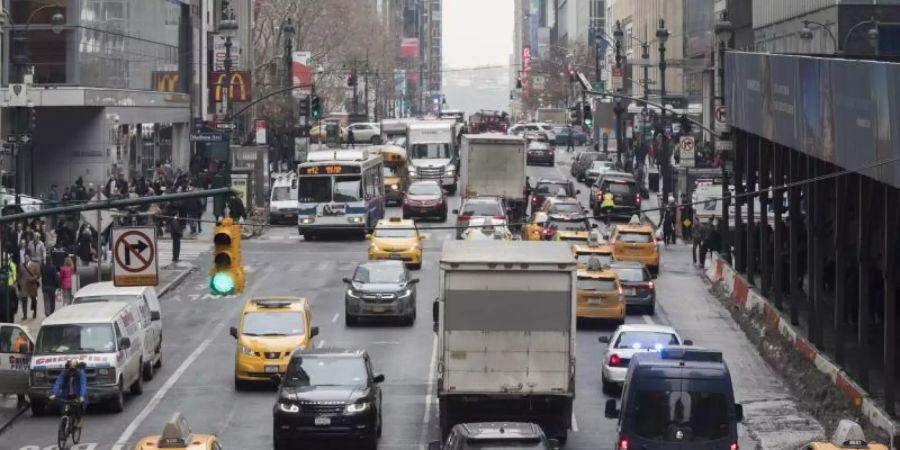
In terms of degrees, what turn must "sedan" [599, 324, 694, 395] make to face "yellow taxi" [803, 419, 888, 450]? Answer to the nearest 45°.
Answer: approximately 180°

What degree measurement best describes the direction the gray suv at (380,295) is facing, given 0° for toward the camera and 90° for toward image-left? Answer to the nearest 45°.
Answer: approximately 0°

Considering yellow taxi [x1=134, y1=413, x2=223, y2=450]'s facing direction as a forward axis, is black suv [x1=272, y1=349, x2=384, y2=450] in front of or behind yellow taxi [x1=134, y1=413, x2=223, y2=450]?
behind

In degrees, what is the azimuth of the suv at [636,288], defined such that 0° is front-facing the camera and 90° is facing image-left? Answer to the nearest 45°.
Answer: approximately 180°

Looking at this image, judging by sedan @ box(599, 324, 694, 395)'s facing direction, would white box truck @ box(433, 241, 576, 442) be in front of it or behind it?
behind

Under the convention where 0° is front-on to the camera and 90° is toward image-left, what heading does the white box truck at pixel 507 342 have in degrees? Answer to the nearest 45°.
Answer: approximately 180°

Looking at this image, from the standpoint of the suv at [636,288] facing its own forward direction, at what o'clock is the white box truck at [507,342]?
The white box truck is roughly at 6 o'clock from the suv.

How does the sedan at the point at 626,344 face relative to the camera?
away from the camera

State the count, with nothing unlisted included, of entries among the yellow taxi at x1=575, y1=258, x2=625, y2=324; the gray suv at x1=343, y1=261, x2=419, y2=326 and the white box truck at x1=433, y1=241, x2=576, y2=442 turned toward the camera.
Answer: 1

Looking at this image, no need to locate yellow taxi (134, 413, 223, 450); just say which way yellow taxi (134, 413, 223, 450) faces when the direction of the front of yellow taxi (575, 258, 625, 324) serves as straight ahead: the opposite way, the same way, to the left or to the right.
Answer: the opposite way

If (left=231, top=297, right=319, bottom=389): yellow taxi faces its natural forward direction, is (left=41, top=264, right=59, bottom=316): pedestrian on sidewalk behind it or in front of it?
behind

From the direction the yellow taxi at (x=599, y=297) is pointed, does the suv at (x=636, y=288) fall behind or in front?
in front
